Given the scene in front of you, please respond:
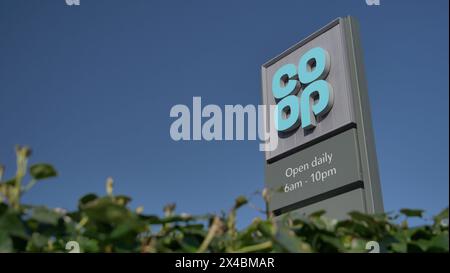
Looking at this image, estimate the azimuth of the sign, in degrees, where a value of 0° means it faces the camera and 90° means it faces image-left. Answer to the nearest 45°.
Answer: approximately 45°
